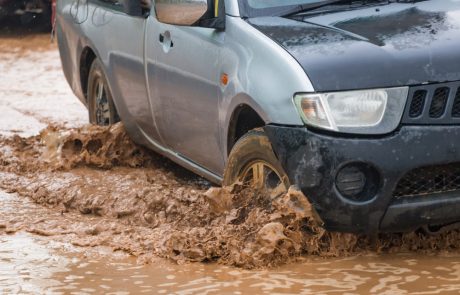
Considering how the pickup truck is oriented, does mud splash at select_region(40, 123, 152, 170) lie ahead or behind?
behind

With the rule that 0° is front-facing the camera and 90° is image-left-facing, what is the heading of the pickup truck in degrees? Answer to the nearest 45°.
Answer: approximately 315°
